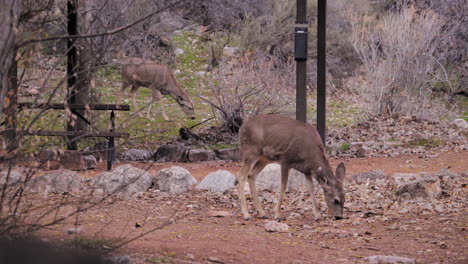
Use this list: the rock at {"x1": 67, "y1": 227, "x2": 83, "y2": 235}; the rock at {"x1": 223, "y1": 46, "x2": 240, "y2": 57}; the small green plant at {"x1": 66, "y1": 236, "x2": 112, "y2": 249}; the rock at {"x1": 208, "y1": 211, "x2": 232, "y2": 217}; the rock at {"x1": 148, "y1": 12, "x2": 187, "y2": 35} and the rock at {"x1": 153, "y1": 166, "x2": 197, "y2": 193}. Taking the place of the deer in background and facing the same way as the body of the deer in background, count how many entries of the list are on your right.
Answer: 4

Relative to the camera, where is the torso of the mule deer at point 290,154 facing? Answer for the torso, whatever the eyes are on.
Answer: to the viewer's right

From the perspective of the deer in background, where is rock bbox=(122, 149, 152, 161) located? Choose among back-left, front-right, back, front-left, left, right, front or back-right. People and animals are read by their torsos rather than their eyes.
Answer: right

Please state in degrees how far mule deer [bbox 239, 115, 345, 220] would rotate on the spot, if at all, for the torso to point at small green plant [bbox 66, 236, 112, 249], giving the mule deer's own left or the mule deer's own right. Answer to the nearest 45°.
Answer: approximately 135° to the mule deer's own right

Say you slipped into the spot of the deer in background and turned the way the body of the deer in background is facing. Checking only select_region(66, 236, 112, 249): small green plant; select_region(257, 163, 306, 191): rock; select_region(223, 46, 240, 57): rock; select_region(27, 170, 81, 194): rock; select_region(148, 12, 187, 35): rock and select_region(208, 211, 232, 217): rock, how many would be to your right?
4

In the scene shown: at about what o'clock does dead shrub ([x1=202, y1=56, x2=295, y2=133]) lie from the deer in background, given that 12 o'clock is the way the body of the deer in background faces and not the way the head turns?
The dead shrub is roughly at 1 o'clock from the deer in background.

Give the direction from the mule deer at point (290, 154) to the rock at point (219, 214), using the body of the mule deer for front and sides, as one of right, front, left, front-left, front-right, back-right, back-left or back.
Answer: back

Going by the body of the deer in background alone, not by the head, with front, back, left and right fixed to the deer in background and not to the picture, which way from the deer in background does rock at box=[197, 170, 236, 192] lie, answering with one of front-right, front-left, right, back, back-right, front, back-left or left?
right

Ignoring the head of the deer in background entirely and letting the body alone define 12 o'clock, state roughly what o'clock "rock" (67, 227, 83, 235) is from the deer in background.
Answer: The rock is roughly at 3 o'clock from the deer in background.

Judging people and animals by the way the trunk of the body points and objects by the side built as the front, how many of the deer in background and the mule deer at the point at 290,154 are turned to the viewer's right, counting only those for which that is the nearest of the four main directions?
2

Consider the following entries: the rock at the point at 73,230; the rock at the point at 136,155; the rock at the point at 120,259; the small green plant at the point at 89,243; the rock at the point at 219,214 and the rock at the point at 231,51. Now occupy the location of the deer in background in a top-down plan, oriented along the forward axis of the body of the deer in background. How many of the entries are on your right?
5

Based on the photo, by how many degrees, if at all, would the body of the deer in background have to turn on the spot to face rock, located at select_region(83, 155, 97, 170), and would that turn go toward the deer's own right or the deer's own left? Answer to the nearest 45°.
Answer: approximately 90° to the deer's own right

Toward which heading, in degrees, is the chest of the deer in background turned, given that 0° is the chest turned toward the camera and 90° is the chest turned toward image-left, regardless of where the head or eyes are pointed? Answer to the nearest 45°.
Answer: approximately 270°

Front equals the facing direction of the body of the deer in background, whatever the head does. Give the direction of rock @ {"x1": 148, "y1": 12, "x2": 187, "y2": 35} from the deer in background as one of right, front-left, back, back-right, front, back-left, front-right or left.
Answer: left
